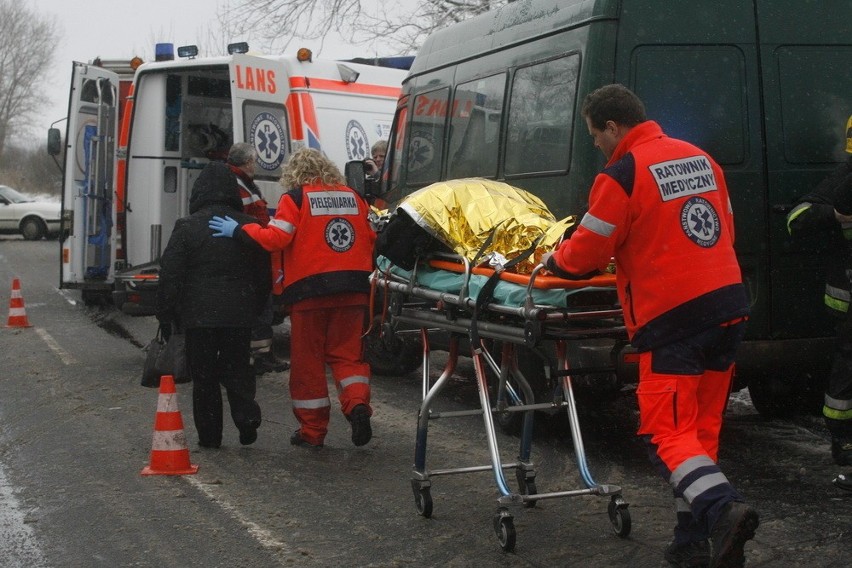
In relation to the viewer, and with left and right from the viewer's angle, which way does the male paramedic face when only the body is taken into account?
facing away from the viewer and to the left of the viewer

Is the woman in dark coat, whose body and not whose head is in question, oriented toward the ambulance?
yes

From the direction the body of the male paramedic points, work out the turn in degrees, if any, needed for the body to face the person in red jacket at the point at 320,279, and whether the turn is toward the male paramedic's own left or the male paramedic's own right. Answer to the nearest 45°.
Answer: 0° — they already face them

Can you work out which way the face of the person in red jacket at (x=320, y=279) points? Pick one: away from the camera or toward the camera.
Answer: away from the camera

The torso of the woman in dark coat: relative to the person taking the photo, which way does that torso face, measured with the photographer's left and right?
facing away from the viewer

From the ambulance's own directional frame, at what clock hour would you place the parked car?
The parked car is roughly at 10 o'clock from the ambulance.
